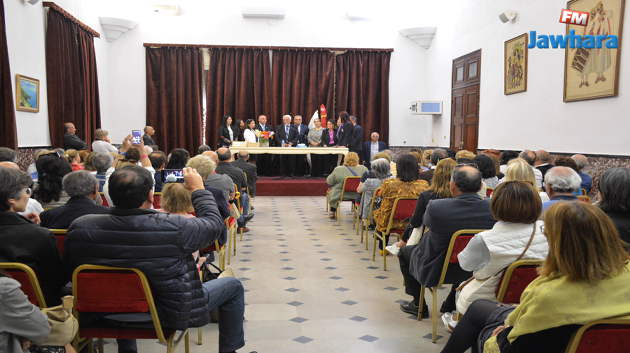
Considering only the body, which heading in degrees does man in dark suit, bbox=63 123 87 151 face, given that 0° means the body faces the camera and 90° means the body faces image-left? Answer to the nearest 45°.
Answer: approximately 270°

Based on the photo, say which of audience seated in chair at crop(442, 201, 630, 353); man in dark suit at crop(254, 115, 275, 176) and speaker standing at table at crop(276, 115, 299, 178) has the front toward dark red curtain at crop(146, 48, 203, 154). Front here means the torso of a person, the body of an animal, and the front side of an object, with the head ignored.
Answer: the audience seated in chair

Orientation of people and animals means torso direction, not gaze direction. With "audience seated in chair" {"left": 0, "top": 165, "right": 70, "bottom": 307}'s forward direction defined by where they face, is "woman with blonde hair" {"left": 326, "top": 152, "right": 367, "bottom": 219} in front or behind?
in front

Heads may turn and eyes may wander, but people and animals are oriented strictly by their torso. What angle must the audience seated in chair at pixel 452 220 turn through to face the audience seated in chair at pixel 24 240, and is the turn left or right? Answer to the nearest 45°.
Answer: approximately 90° to their left

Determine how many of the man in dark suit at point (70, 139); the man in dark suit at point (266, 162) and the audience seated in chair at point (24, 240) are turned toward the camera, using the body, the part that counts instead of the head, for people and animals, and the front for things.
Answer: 1

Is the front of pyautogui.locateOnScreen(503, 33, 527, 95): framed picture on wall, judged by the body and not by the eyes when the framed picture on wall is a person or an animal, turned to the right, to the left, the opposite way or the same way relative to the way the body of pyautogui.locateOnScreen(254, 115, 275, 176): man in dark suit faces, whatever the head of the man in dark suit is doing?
to the right

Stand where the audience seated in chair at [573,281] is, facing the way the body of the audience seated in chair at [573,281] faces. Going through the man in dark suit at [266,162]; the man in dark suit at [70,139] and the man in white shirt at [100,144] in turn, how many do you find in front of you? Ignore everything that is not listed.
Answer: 3

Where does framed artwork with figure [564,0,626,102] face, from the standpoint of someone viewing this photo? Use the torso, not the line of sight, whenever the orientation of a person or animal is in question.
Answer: facing the viewer and to the left of the viewer

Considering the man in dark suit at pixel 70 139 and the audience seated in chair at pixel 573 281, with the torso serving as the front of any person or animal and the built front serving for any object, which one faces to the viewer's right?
the man in dark suit

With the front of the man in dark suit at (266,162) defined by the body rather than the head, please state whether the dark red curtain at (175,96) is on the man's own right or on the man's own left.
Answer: on the man's own right

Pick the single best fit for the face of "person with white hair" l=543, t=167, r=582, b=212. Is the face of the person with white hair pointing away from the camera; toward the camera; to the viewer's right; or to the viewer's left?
away from the camera

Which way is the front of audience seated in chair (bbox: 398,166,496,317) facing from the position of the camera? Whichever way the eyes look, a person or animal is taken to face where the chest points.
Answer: facing away from the viewer and to the left of the viewer

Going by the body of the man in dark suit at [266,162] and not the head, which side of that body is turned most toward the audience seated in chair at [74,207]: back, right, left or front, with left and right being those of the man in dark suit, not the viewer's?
front

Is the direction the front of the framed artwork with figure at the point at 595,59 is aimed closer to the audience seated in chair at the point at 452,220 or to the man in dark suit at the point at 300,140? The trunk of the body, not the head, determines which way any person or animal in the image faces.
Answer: the audience seated in chair

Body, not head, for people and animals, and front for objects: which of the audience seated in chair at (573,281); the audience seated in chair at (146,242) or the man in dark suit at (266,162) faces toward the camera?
the man in dark suit

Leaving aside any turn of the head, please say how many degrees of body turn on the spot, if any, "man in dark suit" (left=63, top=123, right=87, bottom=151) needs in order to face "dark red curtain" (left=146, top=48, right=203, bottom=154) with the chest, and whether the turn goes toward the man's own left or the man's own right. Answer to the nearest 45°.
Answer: approximately 45° to the man's own left

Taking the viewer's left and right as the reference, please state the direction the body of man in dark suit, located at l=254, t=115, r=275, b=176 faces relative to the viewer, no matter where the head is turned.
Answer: facing the viewer

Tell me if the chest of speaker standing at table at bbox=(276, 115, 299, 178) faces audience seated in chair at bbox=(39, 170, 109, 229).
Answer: yes
